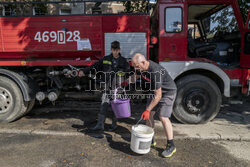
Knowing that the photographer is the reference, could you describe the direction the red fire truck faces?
facing to the right of the viewer

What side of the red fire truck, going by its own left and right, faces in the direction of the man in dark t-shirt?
right
